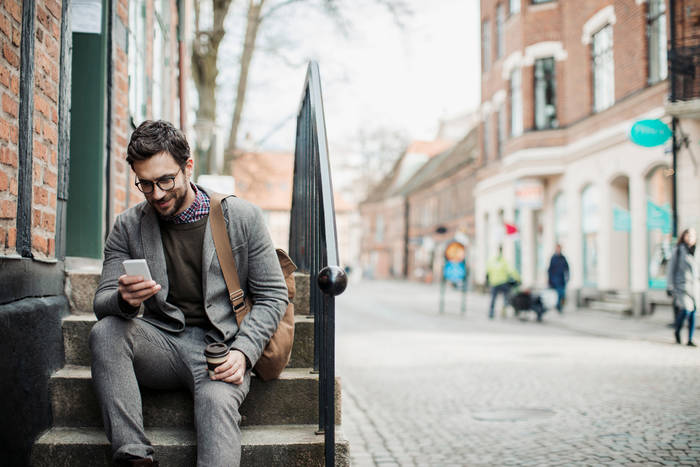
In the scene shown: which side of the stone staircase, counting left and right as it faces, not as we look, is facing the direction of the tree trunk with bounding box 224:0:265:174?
back

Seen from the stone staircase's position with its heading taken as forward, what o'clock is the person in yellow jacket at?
The person in yellow jacket is roughly at 7 o'clock from the stone staircase.

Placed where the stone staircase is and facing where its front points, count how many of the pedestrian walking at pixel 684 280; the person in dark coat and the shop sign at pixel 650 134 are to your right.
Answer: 0

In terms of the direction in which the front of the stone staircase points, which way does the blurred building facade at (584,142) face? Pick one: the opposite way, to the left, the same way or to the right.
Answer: to the right

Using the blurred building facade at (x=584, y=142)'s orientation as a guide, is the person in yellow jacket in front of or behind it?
in front

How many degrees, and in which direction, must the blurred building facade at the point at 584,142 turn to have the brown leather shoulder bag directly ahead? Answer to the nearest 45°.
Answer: approximately 45° to its left

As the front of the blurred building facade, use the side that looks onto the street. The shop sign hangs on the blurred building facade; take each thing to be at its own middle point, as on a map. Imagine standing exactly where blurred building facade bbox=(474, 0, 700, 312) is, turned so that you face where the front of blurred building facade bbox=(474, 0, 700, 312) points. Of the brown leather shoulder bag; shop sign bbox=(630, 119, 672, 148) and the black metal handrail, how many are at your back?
0

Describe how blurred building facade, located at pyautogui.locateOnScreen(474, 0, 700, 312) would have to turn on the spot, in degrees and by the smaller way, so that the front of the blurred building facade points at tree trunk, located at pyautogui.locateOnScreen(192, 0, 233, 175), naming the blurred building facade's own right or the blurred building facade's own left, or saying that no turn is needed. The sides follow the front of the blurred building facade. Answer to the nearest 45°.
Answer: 0° — it already faces it

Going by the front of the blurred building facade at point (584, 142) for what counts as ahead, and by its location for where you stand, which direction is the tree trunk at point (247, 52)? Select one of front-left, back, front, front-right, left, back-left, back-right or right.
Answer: front

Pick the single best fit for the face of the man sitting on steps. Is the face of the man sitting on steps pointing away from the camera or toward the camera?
toward the camera

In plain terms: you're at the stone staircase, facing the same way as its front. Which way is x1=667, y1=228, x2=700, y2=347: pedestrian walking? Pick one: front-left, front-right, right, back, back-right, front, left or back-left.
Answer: back-left

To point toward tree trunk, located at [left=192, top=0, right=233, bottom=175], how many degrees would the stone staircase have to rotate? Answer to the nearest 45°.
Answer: approximately 180°

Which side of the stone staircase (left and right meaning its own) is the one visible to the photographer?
front

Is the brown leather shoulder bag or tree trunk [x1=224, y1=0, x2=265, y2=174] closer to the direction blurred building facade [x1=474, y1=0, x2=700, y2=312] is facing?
the tree trunk

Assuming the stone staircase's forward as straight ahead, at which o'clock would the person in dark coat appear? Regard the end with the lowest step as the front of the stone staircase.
The person in dark coat is roughly at 7 o'clock from the stone staircase.

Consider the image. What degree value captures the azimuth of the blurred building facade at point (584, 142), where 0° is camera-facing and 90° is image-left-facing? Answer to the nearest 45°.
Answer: approximately 45°
